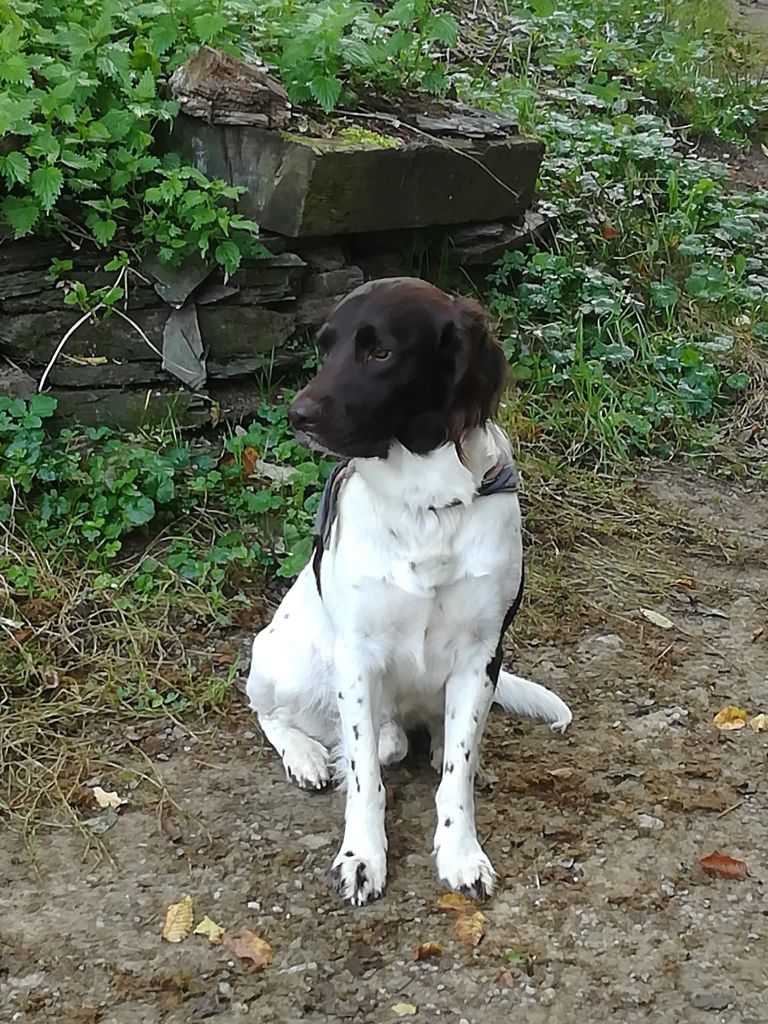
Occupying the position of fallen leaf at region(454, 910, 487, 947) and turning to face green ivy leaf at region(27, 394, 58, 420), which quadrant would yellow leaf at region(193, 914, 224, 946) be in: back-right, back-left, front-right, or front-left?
front-left

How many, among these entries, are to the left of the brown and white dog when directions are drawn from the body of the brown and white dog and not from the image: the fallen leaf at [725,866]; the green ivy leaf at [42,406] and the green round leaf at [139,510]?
1

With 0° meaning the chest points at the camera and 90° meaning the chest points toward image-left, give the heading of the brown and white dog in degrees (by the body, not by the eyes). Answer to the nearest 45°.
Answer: approximately 0°

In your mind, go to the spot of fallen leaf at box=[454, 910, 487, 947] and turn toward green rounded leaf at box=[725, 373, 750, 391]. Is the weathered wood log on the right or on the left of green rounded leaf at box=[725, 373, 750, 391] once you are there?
left

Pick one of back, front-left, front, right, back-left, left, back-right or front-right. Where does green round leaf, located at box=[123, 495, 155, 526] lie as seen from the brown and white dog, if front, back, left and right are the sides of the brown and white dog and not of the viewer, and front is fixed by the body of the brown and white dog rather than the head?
back-right

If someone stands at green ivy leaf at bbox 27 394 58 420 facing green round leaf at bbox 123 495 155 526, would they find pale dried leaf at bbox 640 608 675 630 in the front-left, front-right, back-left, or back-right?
front-left

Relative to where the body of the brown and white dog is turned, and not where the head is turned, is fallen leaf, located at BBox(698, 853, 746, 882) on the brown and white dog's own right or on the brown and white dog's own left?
on the brown and white dog's own left

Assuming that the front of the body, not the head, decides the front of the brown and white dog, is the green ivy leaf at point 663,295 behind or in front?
behind

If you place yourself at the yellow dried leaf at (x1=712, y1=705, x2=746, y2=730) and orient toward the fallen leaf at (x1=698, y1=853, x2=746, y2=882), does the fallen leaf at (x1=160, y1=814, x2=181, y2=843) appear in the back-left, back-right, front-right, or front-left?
front-right
